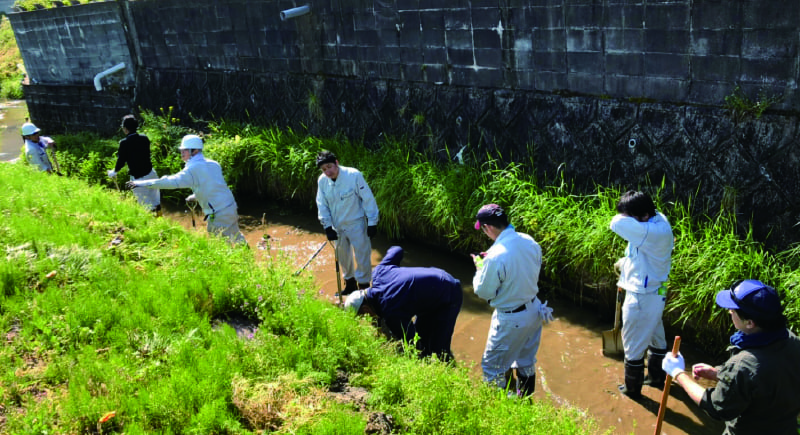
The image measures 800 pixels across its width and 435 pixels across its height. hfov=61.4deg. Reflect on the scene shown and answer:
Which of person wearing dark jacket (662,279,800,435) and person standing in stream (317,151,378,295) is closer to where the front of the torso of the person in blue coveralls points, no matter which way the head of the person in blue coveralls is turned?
the person standing in stream

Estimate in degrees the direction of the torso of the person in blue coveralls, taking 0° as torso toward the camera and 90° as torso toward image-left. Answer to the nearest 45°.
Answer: approximately 90°

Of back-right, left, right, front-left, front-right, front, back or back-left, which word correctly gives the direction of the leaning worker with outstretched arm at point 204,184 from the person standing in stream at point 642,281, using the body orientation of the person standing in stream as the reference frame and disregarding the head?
front-right

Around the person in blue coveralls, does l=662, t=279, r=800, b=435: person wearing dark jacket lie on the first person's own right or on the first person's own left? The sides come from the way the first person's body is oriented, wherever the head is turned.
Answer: on the first person's own left

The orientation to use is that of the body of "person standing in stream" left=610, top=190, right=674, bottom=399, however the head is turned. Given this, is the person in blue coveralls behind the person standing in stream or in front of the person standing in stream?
in front
